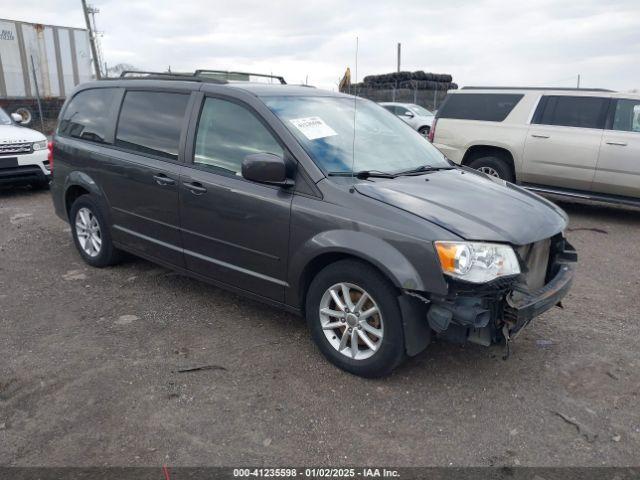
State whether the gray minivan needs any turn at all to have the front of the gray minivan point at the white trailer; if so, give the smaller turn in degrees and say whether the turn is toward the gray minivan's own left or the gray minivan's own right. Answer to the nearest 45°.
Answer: approximately 180°

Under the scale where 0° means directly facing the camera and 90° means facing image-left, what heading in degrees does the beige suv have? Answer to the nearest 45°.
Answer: approximately 270°

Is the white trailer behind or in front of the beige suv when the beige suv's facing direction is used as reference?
behind

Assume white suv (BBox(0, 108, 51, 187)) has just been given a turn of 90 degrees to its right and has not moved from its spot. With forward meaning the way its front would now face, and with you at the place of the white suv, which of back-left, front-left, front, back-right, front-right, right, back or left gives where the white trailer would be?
back-right

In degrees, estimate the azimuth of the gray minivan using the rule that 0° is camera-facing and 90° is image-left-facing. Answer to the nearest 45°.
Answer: approximately 315°

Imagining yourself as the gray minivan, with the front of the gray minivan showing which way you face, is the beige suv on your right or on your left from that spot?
on your left

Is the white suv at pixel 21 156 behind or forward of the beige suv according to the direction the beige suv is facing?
behind

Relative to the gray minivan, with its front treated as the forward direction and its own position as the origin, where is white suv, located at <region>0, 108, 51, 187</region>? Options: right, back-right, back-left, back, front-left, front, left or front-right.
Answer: back
